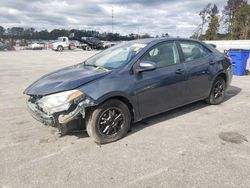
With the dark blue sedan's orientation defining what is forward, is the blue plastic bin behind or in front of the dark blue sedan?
behind

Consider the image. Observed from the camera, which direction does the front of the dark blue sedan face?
facing the viewer and to the left of the viewer

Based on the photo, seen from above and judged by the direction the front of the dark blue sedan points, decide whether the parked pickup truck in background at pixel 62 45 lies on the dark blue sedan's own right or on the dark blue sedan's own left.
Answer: on the dark blue sedan's own right

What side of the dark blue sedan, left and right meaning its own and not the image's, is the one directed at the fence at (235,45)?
back
